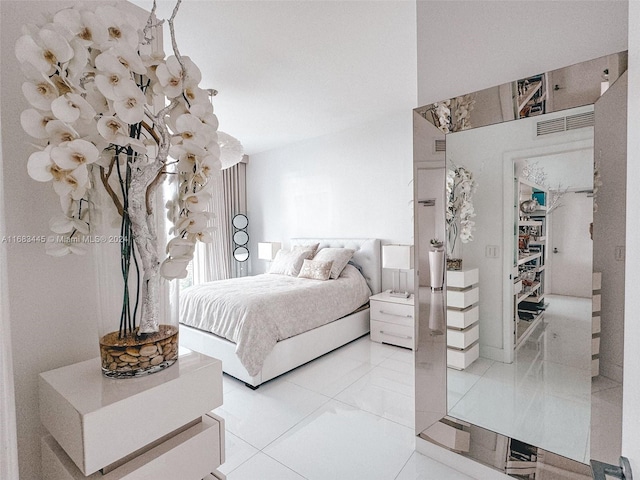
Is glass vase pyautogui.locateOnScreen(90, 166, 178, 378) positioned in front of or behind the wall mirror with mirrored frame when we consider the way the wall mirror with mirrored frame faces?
in front

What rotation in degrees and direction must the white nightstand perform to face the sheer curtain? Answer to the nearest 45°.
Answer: approximately 90° to its right

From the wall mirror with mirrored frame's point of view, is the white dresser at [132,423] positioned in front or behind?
in front

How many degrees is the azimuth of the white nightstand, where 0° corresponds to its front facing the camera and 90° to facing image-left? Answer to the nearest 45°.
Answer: approximately 45°

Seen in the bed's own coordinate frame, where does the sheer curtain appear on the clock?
The sheer curtain is roughly at 4 o'clock from the bed.

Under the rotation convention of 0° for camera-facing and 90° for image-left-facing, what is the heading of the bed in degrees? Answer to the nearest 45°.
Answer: approximately 45°

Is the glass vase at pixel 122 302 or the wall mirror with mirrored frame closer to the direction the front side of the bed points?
the glass vase

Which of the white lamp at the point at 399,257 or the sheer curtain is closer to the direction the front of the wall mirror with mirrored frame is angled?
the sheer curtain
